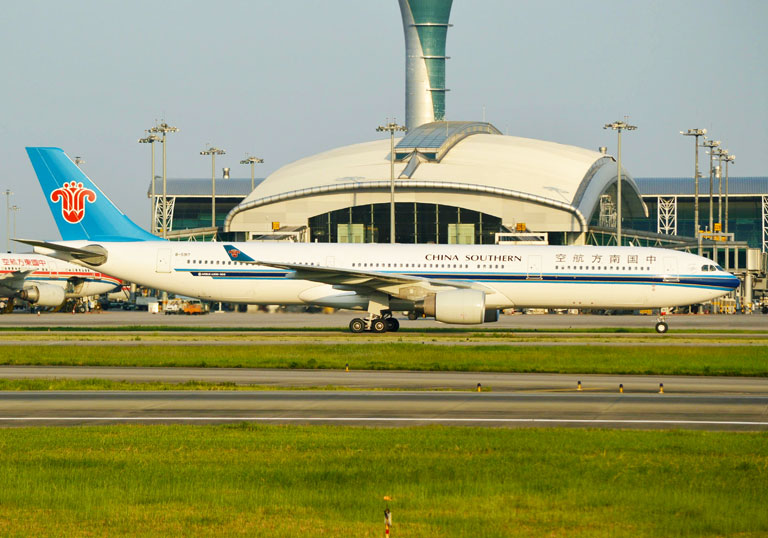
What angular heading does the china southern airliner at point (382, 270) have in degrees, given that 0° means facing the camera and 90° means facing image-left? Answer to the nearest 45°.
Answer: approximately 270°
